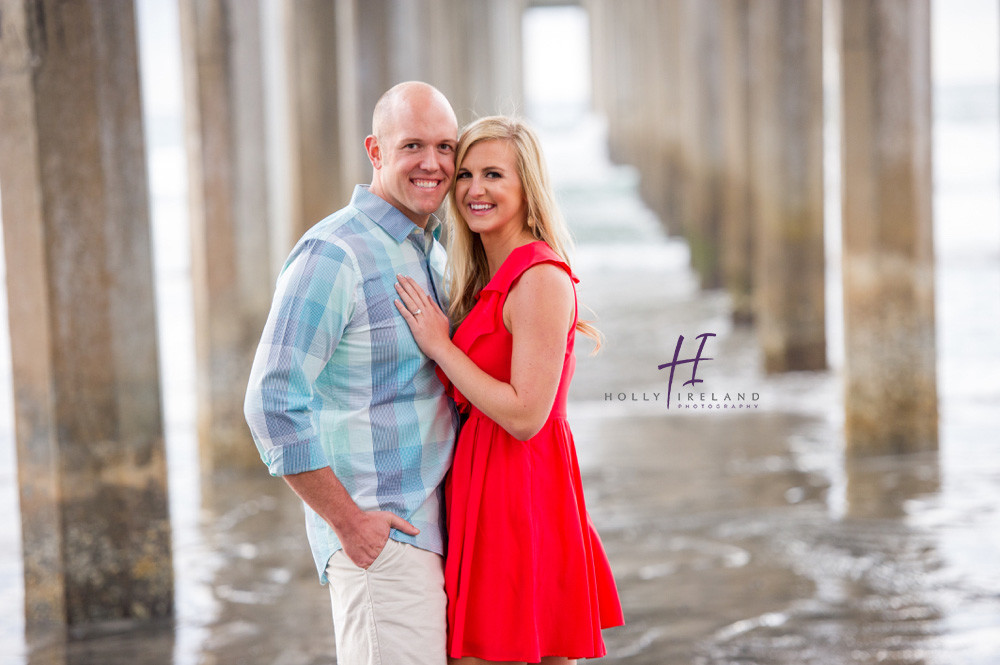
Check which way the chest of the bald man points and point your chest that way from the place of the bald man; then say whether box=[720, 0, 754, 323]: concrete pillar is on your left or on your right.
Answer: on your left

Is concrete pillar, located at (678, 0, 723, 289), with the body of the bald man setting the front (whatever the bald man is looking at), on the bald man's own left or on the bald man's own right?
on the bald man's own left

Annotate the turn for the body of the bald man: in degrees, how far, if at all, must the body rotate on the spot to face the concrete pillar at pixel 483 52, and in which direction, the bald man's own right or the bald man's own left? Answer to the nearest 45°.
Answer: approximately 135° to the bald man's own left

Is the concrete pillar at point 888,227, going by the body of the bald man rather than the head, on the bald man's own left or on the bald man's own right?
on the bald man's own left

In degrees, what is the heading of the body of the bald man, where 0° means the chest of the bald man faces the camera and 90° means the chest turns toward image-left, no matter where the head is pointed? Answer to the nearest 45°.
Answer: approximately 315°

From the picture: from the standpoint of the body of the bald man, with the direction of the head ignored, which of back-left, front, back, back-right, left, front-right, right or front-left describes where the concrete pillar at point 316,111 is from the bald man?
back-left
